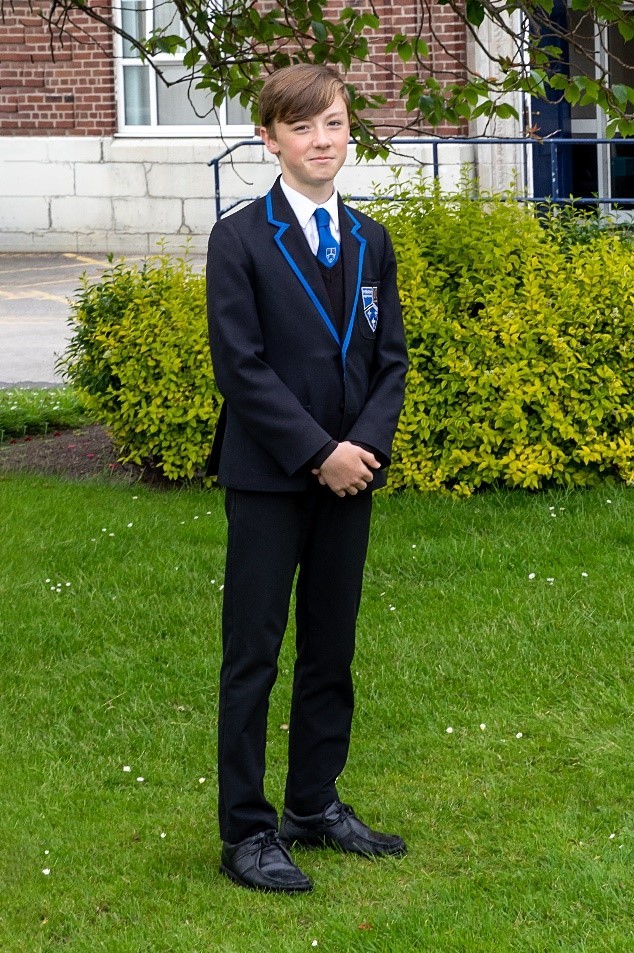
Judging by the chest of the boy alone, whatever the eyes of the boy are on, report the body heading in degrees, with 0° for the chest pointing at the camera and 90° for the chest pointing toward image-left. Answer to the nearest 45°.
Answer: approximately 315°

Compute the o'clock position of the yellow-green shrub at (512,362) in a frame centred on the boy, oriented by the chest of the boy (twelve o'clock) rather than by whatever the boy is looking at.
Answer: The yellow-green shrub is roughly at 8 o'clock from the boy.

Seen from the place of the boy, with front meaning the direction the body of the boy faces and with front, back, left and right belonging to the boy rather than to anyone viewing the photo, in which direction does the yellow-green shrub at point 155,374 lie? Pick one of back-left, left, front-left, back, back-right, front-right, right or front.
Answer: back-left

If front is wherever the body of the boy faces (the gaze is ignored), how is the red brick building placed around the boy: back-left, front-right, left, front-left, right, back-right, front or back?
back-left
